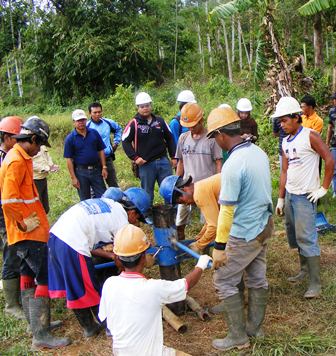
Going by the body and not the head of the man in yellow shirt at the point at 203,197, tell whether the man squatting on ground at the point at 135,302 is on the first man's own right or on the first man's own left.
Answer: on the first man's own left

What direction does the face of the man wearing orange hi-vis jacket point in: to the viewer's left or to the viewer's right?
to the viewer's right

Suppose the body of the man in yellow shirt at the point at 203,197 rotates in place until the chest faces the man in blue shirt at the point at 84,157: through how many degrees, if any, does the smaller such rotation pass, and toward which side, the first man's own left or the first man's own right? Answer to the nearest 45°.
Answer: approximately 45° to the first man's own right

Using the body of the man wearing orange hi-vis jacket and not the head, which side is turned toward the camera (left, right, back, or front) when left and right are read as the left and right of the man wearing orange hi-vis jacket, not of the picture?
right

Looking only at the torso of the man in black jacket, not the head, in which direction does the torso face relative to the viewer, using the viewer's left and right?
facing the viewer

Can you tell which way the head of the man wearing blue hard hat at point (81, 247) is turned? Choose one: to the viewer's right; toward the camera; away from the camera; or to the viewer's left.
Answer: to the viewer's right

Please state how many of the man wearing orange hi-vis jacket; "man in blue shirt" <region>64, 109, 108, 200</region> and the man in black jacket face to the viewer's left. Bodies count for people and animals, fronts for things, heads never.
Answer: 0

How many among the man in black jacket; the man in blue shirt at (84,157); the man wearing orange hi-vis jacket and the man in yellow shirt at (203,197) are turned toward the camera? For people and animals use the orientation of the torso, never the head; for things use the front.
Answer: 2

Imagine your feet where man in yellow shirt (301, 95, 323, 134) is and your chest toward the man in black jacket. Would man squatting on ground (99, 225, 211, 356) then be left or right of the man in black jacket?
left

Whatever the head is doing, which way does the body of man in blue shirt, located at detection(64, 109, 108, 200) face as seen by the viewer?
toward the camera

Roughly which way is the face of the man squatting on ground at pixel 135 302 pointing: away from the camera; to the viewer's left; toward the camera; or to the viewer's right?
away from the camera

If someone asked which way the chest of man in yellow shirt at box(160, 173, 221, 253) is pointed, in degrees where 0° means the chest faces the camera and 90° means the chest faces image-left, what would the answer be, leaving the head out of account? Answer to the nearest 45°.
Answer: approximately 90°

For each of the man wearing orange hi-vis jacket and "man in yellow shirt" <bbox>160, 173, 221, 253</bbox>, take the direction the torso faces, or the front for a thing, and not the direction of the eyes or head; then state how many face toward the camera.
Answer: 0

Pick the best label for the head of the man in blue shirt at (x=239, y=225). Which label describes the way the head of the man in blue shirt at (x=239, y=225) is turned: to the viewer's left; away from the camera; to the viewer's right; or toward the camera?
to the viewer's left
